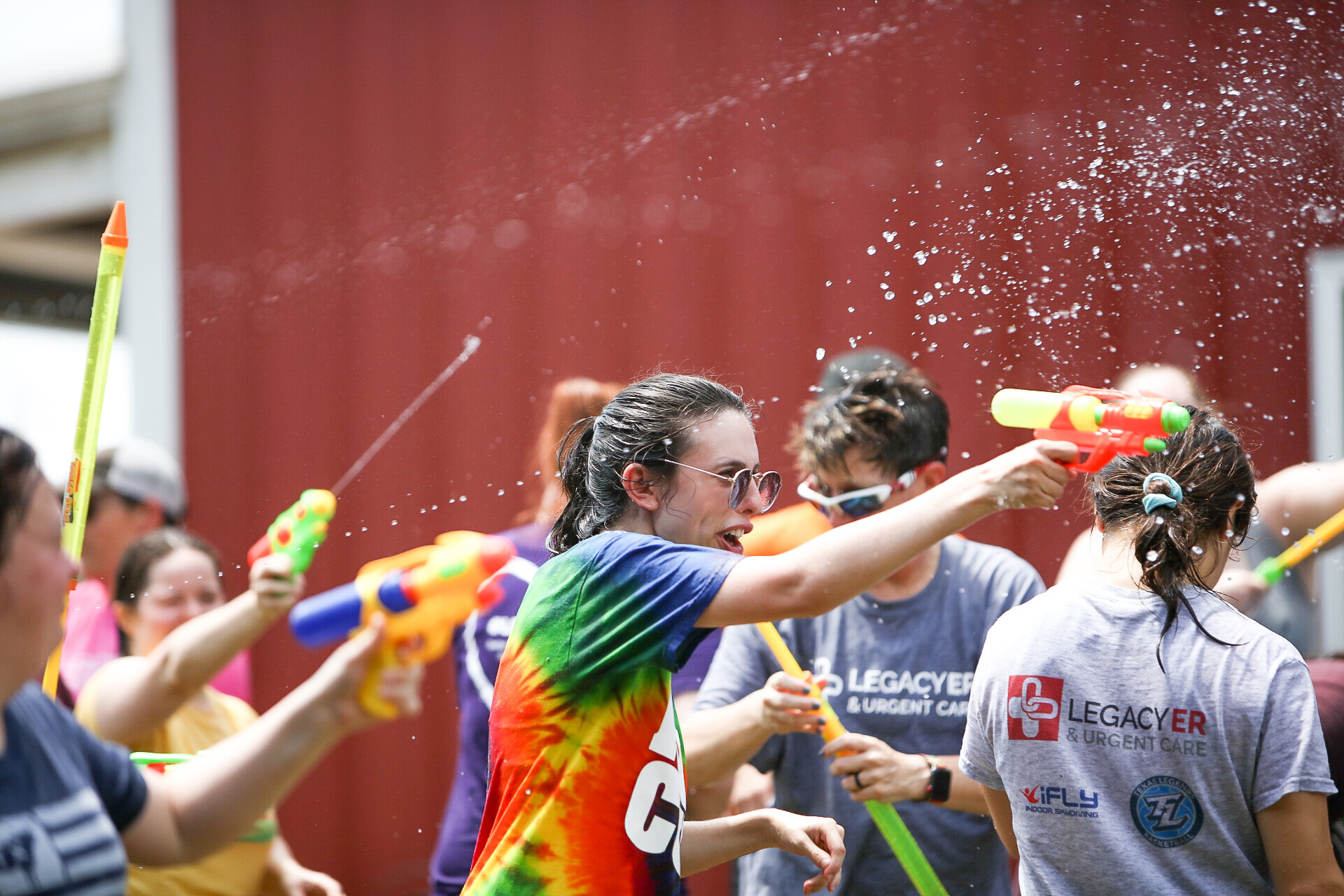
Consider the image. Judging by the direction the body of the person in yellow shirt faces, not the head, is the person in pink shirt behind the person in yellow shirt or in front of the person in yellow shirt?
behind

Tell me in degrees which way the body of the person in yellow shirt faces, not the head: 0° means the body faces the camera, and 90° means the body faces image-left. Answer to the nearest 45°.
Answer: approximately 315°

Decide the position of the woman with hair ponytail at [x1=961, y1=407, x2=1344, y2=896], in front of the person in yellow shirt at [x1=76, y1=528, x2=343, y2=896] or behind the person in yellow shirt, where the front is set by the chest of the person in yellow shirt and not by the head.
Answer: in front

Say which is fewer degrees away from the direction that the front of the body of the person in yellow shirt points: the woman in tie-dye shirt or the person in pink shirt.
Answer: the woman in tie-dye shirt

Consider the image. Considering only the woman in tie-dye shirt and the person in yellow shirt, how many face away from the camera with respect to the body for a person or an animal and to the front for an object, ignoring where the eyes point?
0

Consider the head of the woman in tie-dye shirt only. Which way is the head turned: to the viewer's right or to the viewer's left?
to the viewer's right

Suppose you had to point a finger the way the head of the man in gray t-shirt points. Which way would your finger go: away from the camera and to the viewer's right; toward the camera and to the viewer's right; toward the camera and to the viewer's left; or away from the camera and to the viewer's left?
toward the camera and to the viewer's left

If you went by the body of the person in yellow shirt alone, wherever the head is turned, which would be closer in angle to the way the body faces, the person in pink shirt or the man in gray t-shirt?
the man in gray t-shirt

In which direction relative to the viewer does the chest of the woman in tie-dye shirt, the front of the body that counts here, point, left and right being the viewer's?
facing to the right of the viewer

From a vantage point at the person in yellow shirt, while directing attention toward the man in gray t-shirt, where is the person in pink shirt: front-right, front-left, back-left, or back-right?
back-left
